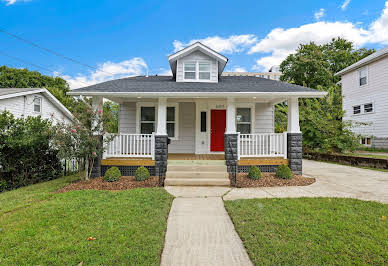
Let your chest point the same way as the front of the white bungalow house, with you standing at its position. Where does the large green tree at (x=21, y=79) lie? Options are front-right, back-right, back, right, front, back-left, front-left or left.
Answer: back-right

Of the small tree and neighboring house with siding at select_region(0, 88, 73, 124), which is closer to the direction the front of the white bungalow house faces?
the small tree

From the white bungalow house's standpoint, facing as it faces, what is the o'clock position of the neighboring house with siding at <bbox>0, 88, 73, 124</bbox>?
The neighboring house with siding is roughly at 4 o'clock from the white bungalow house.

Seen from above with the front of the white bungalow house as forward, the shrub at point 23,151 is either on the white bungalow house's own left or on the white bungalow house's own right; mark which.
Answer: on the white bungalow house's own right

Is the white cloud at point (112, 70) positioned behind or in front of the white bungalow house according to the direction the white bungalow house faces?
behind

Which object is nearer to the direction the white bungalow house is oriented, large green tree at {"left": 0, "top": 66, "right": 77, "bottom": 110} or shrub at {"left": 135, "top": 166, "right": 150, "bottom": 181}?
the shrub

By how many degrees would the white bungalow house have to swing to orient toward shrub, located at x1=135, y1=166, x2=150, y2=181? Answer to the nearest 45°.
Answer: approximately 45° to its right

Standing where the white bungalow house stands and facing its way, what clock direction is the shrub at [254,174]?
The shrub is roughly at 10 o'clock from the white bungalow house.

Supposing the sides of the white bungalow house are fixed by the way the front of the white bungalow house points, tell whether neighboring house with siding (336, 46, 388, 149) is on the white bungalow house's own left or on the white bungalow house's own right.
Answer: on the white bungalow house's own left

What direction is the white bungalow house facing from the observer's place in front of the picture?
facing the viewer
